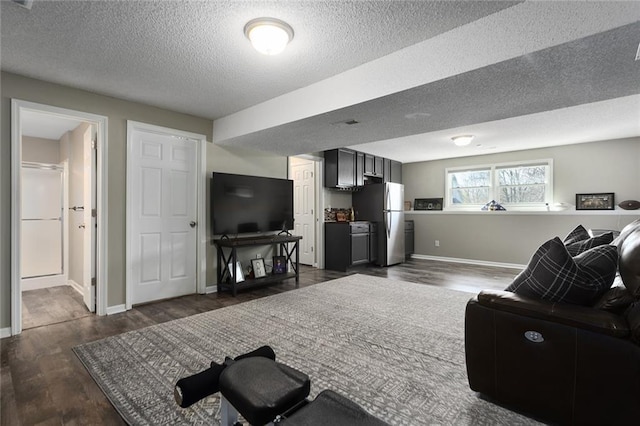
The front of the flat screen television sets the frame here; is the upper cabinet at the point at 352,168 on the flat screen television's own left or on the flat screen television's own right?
on the flat screen television's own left

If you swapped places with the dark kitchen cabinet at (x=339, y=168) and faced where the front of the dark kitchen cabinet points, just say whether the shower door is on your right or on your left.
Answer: on your right

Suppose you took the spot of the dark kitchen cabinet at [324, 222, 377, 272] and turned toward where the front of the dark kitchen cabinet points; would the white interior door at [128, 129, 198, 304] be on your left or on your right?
on your right

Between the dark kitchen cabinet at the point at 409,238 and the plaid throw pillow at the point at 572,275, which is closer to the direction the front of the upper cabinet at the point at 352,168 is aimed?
the plaid throw pillow

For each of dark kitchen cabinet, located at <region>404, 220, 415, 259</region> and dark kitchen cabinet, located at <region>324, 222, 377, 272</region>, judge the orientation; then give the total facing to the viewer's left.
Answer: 0

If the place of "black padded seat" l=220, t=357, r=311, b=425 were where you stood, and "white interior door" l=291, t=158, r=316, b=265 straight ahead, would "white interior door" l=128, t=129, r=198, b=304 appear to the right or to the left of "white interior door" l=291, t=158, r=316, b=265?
left

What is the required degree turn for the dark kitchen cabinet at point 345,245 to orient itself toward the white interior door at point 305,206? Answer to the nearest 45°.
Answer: approximately 135° to its right

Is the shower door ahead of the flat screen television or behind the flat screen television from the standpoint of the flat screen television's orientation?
behind

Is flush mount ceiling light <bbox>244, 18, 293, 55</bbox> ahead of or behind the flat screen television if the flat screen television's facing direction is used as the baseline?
ahead

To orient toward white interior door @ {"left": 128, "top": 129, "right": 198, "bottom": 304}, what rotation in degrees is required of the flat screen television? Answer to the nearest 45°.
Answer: approximately 135° to its right

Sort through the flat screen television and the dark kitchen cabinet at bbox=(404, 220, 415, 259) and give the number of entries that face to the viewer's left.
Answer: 0

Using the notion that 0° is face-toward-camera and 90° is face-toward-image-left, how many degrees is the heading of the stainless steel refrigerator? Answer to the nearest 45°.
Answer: approximately 315°

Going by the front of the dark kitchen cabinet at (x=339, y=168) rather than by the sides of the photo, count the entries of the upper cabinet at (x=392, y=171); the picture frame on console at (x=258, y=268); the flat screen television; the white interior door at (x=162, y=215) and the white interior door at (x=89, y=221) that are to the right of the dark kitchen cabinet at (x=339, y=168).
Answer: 4

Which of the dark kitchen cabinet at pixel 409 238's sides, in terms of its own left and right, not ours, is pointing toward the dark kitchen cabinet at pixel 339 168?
right
